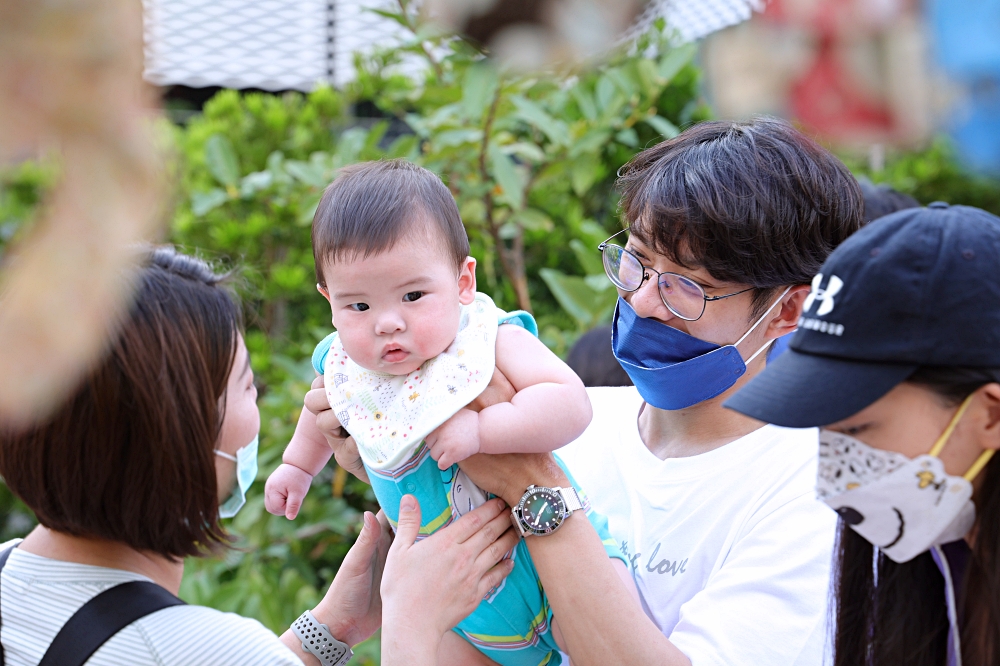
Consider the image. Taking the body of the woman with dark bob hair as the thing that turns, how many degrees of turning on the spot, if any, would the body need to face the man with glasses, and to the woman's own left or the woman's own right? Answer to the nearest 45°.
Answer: approximately 45° to the woman's own right

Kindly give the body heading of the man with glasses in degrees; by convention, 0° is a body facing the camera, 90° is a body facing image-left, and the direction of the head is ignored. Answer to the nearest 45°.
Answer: approximately 45°

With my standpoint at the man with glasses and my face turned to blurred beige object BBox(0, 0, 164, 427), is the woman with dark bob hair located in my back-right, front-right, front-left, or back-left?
front-right

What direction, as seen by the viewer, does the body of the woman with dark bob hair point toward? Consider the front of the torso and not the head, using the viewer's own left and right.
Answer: facing away from the viewer and to the right of the viewer

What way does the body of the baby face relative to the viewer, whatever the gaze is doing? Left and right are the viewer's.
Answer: facing the viewer and to the left of the viewer

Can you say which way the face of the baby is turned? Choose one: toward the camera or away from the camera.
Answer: toward the camera

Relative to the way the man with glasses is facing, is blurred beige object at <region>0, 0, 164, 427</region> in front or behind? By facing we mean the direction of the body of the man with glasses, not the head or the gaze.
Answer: in front

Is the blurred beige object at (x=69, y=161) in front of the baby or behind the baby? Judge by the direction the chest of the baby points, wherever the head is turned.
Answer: in front

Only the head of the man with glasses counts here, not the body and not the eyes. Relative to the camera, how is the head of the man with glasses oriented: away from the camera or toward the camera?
toward the camera
